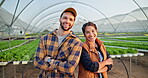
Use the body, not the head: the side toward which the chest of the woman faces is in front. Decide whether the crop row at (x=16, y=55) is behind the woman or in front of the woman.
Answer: behind

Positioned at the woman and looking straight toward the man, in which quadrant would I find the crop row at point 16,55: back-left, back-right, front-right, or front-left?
front-right

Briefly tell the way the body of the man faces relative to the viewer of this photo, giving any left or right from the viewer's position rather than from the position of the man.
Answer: facing the viewer

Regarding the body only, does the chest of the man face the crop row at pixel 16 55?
no

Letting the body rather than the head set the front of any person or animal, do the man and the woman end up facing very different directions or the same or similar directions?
same or similar directions

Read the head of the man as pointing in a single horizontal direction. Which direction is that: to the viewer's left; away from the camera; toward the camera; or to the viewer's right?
toward the camera
